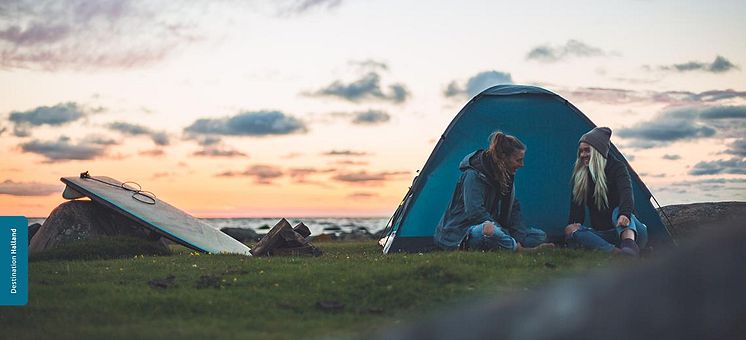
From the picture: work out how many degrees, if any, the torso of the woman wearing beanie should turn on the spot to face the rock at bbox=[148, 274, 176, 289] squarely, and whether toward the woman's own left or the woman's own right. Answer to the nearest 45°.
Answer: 0° — they already face it

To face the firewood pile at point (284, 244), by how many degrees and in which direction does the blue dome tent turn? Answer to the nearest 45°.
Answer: approximately 90° to its right

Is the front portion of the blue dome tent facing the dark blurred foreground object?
yes

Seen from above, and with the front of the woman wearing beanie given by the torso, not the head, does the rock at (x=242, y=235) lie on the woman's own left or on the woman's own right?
on the woman's own right

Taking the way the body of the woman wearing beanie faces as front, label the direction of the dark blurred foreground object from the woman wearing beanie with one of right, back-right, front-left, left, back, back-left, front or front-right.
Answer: front-left

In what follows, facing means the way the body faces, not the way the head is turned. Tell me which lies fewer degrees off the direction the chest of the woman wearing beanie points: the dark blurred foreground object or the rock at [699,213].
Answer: the dark blurred foreground object

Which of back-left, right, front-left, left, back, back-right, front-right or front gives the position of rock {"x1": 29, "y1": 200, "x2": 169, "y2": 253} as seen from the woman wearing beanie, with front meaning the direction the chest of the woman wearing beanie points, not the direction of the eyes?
front-right

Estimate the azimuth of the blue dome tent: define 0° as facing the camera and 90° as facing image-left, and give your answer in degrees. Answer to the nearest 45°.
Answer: approximately 0°

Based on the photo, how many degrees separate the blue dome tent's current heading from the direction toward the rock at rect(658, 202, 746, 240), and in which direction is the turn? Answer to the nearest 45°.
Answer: approximately 135° to its left

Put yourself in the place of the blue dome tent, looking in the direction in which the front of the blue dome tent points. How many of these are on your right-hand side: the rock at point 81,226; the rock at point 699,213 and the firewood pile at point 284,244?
2

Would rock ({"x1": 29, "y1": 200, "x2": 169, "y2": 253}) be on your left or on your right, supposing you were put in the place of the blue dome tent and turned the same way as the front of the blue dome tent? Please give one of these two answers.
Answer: on your right
